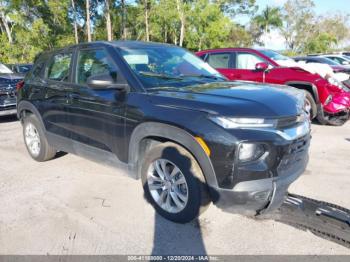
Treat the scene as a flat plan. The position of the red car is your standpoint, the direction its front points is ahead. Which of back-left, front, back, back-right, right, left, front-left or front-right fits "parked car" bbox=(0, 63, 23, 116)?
back-right

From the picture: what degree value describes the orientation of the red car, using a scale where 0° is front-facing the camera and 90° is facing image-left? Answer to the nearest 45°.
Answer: approximately 315°

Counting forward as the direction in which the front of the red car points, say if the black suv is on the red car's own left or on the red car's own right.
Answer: on the red car's own right

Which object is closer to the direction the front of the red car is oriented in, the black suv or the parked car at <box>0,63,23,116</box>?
the black suv

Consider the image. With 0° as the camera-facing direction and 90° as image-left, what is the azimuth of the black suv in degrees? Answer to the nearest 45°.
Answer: approximately 315°

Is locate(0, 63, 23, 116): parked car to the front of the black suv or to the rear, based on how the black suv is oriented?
to the rear

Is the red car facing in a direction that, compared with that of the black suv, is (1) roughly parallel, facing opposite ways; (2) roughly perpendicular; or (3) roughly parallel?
roughly parallel

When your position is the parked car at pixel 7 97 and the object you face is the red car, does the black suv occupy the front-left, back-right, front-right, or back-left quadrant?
front-right

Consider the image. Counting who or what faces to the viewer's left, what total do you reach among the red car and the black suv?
0

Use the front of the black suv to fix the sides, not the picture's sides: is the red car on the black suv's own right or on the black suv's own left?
on the black suv's own left
